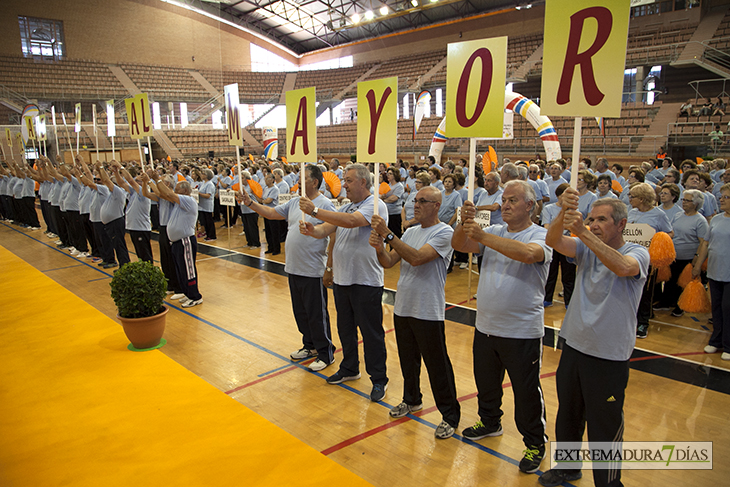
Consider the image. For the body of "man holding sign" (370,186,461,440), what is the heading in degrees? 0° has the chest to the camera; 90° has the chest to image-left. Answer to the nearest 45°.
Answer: approximately 45°

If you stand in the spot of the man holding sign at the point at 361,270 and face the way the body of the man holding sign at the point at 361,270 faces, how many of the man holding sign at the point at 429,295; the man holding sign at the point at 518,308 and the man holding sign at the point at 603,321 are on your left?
3

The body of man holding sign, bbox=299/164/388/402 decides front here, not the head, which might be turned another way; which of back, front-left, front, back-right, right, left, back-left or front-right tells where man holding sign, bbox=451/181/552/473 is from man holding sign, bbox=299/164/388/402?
left

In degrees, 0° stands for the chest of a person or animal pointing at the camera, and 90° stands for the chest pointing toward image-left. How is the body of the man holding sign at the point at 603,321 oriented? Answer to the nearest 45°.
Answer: approximately 45°

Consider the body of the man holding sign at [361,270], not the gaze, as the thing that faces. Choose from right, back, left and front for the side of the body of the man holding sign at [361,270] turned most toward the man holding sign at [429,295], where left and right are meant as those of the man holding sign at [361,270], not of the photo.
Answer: left

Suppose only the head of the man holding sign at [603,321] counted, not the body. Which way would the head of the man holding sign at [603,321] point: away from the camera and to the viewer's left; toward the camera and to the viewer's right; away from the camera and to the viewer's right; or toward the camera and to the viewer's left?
toward the camera and to the viewer's left

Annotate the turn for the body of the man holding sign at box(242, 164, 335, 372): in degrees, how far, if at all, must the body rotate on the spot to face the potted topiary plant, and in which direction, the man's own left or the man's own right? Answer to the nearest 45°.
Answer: approximately 45° to the man's own right

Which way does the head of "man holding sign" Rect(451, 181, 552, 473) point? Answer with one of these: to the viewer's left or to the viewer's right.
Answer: to the viewer's left

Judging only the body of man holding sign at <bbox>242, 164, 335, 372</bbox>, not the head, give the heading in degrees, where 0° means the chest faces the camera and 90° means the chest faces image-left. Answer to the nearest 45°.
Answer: approximately 45°
